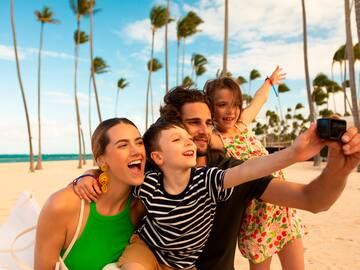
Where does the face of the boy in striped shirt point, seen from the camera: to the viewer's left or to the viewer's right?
to the viewer's right

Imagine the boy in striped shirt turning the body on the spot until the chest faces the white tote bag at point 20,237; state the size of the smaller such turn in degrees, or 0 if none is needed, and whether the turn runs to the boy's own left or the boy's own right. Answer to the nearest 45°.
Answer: approximately 135° to the boy's own right

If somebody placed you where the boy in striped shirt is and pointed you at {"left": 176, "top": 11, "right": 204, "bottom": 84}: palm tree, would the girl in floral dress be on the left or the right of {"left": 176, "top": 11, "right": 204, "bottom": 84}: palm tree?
right

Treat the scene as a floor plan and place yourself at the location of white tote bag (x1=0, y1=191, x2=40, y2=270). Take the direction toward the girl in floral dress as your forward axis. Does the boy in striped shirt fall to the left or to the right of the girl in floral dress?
right

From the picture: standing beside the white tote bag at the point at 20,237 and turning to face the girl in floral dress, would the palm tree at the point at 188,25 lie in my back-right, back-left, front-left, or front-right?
front-left

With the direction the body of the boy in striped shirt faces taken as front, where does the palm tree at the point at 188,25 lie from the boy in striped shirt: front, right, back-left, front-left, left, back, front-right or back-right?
back-left

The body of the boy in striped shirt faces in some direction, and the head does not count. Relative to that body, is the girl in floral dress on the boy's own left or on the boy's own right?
on the boy's own left

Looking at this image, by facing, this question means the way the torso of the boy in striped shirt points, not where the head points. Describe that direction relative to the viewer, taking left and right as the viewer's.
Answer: facing the viewer and to the right of the viewer
